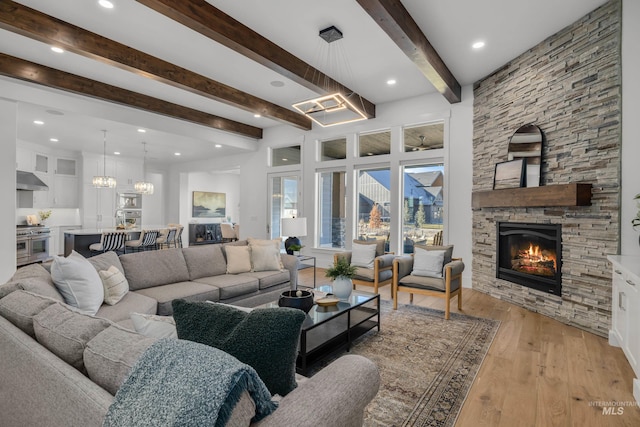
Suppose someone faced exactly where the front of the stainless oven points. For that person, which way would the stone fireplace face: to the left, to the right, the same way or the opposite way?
the opposite way

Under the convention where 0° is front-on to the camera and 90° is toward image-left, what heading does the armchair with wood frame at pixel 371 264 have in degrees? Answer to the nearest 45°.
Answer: approximately 45°

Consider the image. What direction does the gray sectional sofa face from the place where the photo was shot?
facing to the right of the viewer

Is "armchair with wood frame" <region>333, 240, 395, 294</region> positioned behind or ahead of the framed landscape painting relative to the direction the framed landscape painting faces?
ahead

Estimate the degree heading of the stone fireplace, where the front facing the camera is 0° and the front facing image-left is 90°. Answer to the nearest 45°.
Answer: approximately 45°

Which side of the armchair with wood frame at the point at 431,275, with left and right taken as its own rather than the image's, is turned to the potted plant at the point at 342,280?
front

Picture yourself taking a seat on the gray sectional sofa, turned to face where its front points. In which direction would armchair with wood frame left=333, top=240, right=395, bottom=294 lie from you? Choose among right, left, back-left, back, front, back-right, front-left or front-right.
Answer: front-left

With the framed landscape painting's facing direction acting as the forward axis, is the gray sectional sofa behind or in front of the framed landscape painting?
in front

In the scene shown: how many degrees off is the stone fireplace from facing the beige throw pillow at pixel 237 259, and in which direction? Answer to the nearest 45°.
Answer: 0° — it already faces it
